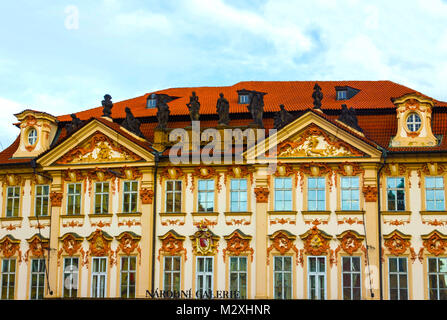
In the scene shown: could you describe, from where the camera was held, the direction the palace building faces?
facing the viewer
